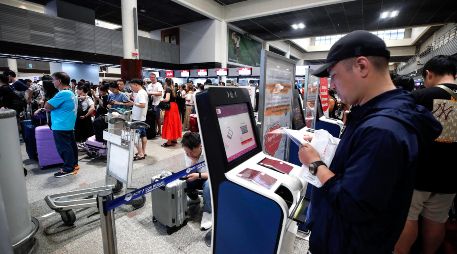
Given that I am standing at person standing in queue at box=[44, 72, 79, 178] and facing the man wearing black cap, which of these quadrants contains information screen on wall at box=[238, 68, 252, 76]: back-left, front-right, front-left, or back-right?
back-left

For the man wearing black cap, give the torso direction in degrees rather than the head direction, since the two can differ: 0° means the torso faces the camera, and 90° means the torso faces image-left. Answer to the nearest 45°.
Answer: approximately 90°

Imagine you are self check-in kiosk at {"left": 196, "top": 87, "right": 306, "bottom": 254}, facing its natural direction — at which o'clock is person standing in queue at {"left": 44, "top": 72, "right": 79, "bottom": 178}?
The person standing in queue is roughly at 6 o'clock from the self check-in kiosk.

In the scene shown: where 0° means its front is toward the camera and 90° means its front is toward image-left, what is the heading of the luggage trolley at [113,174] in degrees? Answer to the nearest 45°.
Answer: approximately 45°

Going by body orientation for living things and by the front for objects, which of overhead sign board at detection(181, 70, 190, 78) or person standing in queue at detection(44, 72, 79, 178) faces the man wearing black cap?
the overhead sign board

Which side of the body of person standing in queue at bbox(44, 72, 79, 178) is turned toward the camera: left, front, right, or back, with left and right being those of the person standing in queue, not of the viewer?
left

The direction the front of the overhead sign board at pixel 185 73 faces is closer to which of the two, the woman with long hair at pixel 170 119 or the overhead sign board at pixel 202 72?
the woman with long hair

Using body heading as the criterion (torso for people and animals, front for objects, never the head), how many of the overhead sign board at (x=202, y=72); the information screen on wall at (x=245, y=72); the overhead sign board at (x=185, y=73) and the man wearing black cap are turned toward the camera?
3
